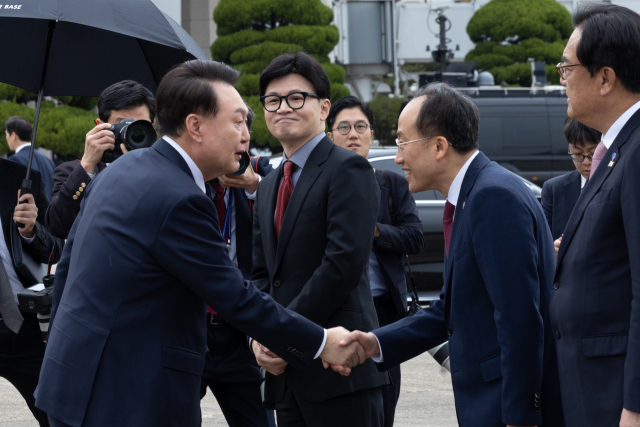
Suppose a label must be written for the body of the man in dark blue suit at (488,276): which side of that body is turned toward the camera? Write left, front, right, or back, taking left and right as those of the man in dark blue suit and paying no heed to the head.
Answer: left

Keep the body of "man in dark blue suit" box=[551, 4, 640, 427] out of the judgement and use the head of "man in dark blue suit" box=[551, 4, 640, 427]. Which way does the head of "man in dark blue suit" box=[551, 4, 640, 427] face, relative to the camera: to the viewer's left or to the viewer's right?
to the viewer's left

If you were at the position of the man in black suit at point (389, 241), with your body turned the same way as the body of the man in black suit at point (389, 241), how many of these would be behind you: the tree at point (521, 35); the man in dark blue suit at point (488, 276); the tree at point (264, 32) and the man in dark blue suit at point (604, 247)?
2

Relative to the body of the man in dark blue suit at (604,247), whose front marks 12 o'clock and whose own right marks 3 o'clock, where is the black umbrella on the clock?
The black umbrella is roughly at 1 o'clock from the man in dark blue suit.

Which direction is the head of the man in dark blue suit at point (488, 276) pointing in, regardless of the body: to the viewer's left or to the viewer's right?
to the viewer's left

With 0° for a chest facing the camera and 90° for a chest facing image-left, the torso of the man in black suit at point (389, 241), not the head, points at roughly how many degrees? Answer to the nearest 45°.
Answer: approximately 0°

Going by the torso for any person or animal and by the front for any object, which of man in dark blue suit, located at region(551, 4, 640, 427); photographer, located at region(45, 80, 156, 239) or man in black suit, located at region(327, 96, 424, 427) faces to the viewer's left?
the man in dark blue suit

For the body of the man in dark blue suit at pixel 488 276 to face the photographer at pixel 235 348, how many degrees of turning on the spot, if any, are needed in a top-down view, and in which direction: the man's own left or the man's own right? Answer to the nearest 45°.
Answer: approximately 45° to the man's own right

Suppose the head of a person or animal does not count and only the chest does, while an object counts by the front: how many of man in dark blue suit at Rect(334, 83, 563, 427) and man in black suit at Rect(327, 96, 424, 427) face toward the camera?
1

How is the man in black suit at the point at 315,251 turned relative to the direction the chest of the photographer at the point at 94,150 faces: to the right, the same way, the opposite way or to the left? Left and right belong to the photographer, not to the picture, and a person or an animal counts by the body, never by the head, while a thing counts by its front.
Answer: to the right

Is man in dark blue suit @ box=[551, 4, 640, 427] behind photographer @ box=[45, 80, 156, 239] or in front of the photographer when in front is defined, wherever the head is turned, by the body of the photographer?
in front

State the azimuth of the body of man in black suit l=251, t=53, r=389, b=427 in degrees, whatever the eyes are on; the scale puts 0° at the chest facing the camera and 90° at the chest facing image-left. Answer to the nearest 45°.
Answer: approximately 45°

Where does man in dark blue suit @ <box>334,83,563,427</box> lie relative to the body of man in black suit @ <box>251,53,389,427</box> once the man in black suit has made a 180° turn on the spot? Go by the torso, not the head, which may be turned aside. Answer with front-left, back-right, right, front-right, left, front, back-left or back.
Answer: right

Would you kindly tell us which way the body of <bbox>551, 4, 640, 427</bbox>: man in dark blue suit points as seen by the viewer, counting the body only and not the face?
to the viewer's left
